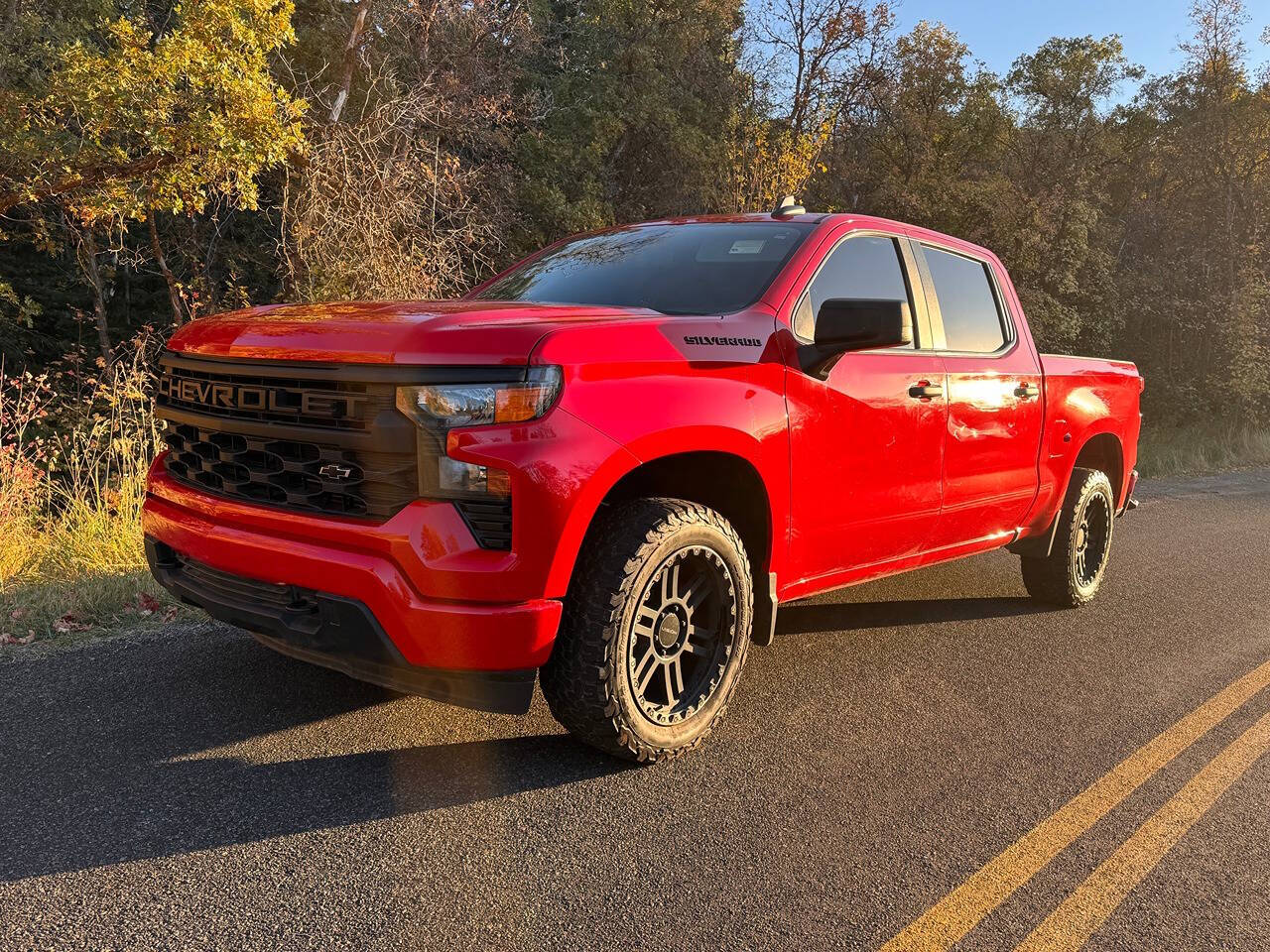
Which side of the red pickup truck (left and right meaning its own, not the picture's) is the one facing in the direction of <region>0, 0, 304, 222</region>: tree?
right

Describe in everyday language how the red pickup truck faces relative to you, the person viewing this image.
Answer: facing the viewer and to the left of the viewer
